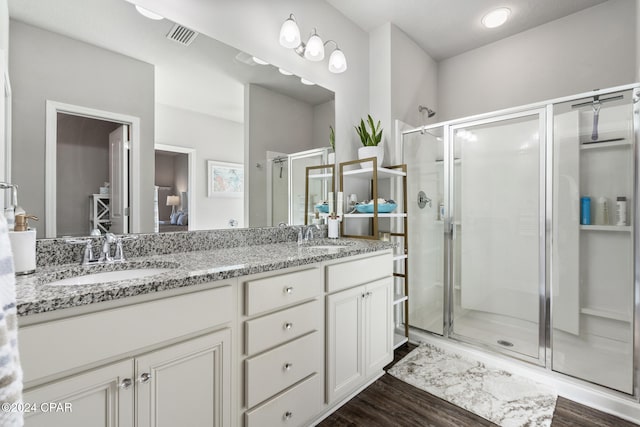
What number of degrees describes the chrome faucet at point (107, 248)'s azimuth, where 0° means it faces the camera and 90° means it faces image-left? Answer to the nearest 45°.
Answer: approximately 315°

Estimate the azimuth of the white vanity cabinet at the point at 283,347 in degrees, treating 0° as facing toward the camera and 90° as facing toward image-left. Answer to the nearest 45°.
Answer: approximately 315°

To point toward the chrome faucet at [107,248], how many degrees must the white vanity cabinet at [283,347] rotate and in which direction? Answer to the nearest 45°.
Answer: approximately 135° to its right

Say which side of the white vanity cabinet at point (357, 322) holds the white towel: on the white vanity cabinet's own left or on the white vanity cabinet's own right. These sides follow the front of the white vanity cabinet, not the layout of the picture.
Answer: on the white vanity cabinet's own right

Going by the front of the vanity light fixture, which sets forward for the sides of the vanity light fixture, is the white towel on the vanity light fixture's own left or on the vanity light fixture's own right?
on the vanity light fixture's own right

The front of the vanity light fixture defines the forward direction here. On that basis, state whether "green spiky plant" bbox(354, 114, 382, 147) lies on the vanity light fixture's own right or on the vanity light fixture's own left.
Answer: on the vanity light fixture's own left

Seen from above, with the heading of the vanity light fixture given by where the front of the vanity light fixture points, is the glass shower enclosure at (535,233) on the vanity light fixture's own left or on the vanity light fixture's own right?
on the vanity light fixture's own left

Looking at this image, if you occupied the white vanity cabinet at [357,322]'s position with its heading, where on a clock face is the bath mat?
The bath mat is roughly at 10 o'clock from the white vanity cabinet.

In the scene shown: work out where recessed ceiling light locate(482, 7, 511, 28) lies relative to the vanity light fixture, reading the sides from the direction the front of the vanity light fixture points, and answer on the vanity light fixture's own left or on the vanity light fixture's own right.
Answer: on the vanity light fixture's own left
